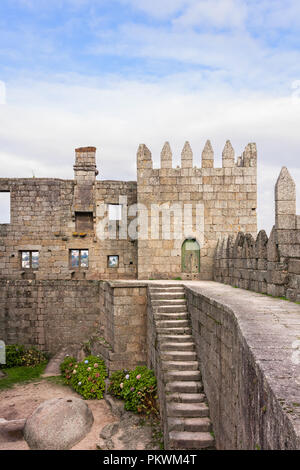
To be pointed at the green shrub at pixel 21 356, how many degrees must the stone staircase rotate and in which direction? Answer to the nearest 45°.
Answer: approximately 135° to its right

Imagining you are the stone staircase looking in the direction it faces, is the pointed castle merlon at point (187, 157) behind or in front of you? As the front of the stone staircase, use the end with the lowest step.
behind

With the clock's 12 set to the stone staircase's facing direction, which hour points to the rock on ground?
The rock on ground is roughly at 3 o'clock from the stone staircase.

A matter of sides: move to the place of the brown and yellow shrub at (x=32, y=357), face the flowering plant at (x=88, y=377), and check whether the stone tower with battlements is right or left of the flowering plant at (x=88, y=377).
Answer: left

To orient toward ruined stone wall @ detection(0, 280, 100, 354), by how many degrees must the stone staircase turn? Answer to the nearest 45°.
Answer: approximately 135° to its right

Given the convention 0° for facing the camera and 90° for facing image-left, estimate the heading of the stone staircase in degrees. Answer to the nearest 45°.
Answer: approximately 0°

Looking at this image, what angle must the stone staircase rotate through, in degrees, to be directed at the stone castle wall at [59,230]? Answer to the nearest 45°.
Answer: approximately 135° to its right
